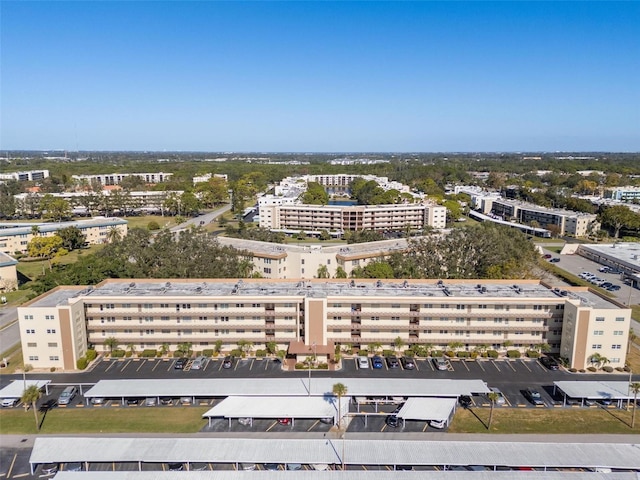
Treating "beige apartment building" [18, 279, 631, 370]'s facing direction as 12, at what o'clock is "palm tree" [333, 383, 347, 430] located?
The palm tree is roughly at 12 o'clock from the beige apartment building.

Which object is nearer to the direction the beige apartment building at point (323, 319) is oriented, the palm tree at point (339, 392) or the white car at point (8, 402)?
the palm tree

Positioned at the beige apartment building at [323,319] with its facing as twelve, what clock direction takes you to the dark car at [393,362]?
The dark car is roughly at 10 o'clock from the beige apartment building.

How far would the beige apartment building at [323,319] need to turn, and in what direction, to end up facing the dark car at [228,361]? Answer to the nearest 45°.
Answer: approximately 90° to its right

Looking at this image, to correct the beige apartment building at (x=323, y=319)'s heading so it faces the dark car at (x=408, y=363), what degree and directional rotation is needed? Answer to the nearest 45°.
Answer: approximately 90° to its left

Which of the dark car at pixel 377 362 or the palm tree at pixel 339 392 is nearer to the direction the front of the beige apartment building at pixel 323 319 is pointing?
the palm tree

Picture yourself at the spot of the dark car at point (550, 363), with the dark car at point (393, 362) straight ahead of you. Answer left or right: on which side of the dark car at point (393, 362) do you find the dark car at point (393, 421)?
left

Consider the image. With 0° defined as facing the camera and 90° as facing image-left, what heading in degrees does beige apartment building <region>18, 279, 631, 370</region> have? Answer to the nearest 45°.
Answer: approximately 0°

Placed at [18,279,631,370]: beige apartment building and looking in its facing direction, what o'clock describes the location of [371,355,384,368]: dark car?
The dark car is roughly at 10 o'clock from the beige apartment building.

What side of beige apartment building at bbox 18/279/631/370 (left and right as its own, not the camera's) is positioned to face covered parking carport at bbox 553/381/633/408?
left
